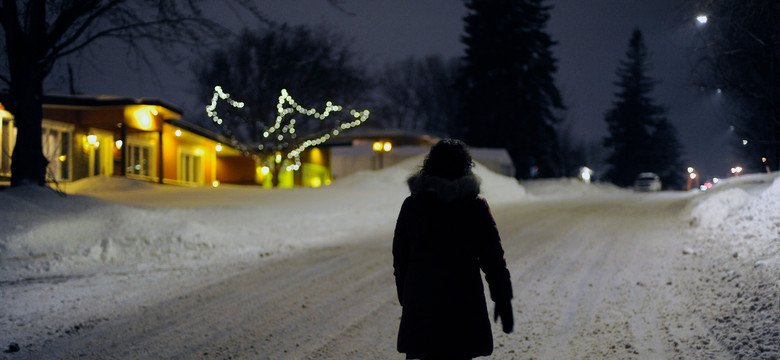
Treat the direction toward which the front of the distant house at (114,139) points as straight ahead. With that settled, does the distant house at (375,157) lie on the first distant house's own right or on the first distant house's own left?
on the first distant house's own left

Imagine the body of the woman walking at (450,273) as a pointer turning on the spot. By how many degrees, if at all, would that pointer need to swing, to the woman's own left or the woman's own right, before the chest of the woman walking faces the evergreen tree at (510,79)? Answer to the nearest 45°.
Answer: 0° — they already face it

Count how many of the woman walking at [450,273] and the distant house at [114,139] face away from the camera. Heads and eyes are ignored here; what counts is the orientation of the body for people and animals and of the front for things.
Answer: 1

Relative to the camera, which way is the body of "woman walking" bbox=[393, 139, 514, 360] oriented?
away from the camera

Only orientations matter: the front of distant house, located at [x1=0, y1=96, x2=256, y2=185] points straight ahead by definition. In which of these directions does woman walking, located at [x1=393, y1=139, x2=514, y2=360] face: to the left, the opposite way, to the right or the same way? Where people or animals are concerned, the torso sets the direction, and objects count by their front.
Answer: to the left

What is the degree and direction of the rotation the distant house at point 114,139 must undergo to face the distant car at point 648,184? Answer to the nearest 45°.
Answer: approximately 45° to its left

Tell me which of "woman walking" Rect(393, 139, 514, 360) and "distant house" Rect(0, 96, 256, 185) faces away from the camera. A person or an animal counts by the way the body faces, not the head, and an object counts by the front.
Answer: the woman walking

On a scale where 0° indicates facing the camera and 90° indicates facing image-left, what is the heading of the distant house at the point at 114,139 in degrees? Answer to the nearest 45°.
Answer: approximately 315°

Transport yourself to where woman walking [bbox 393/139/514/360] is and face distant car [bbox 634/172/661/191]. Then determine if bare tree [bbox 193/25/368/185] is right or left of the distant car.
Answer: left
